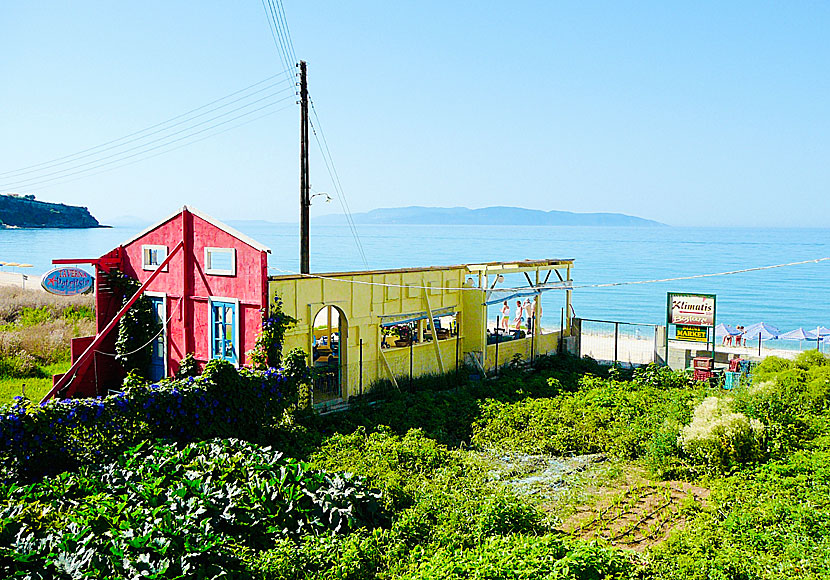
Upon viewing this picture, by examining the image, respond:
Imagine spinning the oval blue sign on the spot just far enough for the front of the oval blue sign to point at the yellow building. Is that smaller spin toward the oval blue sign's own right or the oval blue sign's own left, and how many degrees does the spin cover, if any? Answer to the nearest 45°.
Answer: approximately 90° to the oval blue sign's own left

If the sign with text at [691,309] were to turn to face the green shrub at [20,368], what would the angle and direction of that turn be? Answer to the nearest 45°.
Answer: approximately 90° to its right

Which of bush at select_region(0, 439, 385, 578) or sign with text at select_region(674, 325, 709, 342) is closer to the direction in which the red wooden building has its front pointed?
the bush

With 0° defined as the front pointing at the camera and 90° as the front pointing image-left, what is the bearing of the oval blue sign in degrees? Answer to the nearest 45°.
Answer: approximately 0°

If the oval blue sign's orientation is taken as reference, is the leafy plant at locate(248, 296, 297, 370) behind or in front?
in front

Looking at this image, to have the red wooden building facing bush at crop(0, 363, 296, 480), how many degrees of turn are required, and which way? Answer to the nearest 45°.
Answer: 0° — it already faces it

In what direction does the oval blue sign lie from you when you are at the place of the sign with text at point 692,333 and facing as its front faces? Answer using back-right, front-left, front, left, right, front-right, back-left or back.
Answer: front-right

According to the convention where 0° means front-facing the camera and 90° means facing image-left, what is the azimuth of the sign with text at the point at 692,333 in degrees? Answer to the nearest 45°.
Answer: approximately 0°

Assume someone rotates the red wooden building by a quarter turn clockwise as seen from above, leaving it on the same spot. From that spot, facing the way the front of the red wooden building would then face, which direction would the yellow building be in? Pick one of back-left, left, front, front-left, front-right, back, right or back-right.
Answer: back

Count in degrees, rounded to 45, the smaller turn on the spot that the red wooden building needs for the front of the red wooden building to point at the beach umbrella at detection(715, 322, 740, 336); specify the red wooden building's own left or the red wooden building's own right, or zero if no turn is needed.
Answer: approximately 90° to the red wooden building's own left
